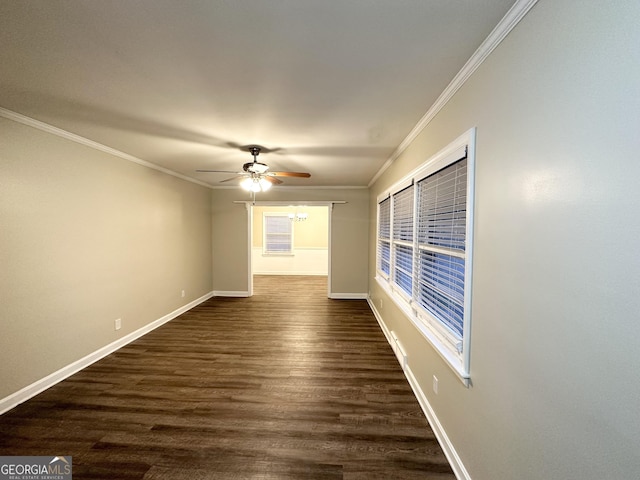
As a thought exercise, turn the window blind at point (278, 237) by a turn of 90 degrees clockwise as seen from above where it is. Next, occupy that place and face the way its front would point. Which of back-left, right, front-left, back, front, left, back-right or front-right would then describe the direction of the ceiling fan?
left

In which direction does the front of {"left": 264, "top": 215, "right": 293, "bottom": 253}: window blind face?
toward the camera
